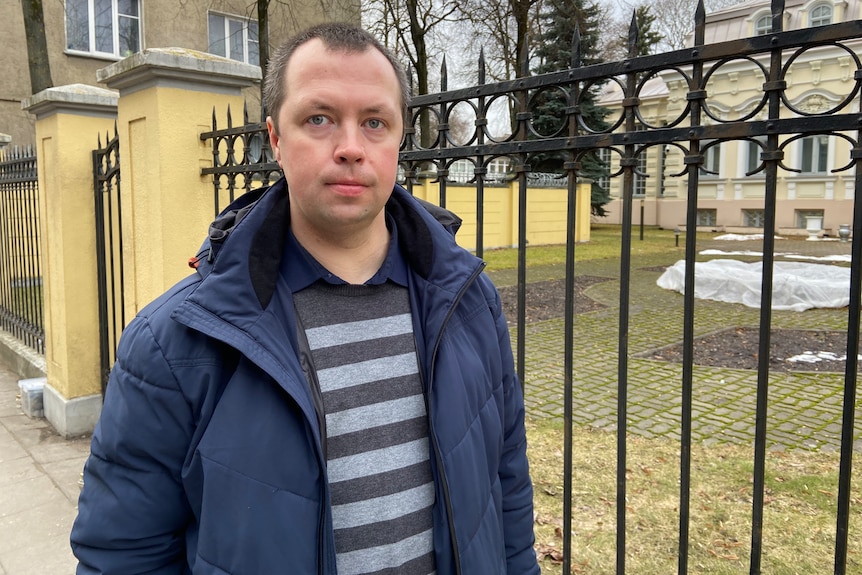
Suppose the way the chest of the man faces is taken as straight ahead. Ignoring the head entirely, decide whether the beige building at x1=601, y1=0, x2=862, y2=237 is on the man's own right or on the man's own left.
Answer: on the man's own left

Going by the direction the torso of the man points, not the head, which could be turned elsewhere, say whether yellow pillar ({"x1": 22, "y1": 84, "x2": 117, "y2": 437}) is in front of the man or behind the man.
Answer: behind

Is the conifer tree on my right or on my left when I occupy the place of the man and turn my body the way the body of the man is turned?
on my left

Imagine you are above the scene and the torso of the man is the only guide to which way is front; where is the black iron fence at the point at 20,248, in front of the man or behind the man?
behind

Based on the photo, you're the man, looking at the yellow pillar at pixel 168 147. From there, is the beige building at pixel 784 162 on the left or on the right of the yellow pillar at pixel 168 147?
right

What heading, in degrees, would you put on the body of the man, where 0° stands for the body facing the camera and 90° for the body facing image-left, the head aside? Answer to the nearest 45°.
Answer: approximately 315°

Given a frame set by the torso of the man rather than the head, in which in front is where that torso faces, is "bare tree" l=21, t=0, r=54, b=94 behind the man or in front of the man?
behind
